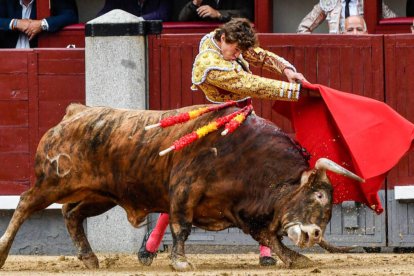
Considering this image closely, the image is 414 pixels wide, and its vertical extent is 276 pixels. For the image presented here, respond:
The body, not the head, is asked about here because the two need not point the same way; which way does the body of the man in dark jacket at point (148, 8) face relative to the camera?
toward the camera

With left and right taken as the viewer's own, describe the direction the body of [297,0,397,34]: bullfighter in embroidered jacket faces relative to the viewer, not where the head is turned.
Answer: facing the viewer

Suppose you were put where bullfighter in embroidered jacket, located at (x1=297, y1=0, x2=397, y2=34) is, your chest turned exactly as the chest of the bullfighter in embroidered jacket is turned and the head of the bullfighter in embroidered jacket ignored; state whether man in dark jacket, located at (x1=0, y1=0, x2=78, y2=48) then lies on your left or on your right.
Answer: on your right

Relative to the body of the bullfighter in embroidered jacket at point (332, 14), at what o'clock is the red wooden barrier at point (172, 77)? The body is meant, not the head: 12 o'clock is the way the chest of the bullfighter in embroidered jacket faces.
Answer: The red wooden barrier is roughly at 2 o'clock from the bullfighter in embroidered jacket.

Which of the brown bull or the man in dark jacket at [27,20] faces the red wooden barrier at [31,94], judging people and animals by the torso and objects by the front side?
the man in dark jacket

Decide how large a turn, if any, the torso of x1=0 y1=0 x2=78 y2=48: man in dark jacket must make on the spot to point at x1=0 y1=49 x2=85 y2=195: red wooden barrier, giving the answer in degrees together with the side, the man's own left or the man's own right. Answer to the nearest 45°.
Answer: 0° — they already face it

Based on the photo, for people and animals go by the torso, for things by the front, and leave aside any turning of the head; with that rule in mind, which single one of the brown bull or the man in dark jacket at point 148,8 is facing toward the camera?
the man in dark jacket

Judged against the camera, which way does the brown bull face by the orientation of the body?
to the viewer's right

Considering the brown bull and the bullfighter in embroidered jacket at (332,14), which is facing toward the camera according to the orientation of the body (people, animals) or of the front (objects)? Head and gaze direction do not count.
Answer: the bullfighter in embroidered jacket

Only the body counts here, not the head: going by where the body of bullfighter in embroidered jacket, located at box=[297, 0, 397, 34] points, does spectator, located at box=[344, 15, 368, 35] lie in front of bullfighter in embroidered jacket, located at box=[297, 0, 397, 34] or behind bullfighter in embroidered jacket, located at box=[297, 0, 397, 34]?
in front

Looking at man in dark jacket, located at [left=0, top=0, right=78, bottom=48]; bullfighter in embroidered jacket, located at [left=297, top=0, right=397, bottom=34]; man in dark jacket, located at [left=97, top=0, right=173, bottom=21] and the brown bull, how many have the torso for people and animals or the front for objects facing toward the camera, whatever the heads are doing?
3

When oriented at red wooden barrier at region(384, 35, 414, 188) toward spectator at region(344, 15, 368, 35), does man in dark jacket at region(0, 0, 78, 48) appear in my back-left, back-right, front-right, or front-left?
front-left

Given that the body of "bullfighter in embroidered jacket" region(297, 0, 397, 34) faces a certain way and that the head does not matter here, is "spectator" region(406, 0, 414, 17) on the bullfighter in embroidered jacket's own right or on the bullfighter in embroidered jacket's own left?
on the bullfighter in embroidered jacket's own left

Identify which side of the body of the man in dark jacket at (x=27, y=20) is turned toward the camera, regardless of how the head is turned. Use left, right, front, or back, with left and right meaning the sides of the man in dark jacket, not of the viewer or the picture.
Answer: front

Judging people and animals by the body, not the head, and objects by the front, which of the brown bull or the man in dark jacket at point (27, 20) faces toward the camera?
the man in dark jacket

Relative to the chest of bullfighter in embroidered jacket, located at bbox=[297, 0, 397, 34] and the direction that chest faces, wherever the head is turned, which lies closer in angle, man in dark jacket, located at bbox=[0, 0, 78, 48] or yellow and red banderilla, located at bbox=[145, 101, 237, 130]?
the yellow and red banderilla
